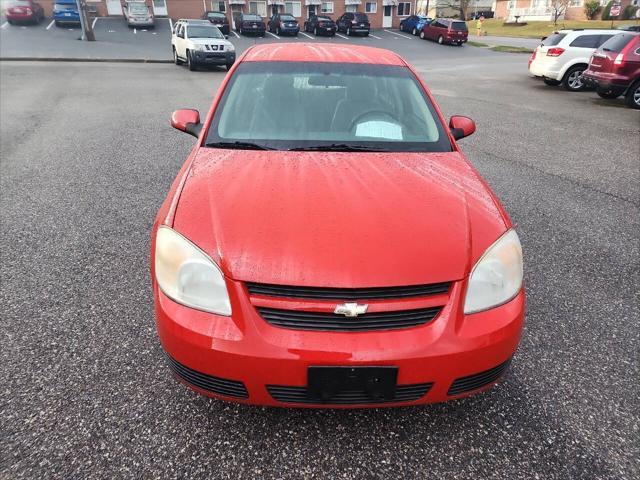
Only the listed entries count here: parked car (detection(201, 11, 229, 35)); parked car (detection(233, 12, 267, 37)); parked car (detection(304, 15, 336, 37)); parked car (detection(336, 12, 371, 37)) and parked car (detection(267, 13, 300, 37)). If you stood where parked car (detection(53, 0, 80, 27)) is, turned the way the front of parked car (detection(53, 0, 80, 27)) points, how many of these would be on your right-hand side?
5

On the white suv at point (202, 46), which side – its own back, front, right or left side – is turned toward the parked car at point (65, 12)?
back

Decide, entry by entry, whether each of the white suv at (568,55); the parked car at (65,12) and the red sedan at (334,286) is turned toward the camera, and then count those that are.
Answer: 1

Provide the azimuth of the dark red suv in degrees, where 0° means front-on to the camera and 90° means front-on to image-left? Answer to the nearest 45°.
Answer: approximately 225°

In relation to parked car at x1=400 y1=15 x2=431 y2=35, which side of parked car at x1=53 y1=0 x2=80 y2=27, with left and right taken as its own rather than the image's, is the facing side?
right

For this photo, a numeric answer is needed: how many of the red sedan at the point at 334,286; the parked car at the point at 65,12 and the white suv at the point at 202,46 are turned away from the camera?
1

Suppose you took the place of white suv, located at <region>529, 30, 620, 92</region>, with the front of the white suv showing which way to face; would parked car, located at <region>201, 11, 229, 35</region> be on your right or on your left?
on your left

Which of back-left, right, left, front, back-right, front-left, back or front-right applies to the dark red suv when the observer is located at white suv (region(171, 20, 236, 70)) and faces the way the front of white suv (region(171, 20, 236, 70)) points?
front

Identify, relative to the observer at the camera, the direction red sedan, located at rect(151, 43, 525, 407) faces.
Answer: facing the viewer

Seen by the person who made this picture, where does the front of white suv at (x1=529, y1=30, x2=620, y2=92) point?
facing away from the viewer and to the right of the viewer

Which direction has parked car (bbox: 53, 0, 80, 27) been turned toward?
away from the camera

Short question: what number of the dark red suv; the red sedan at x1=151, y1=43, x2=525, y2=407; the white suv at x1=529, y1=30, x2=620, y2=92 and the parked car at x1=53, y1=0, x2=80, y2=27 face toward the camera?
1

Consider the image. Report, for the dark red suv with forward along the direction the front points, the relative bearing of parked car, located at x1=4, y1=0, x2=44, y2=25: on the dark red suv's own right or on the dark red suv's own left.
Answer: on the dark red suv's own left

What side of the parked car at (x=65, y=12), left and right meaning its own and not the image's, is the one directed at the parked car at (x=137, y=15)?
right
